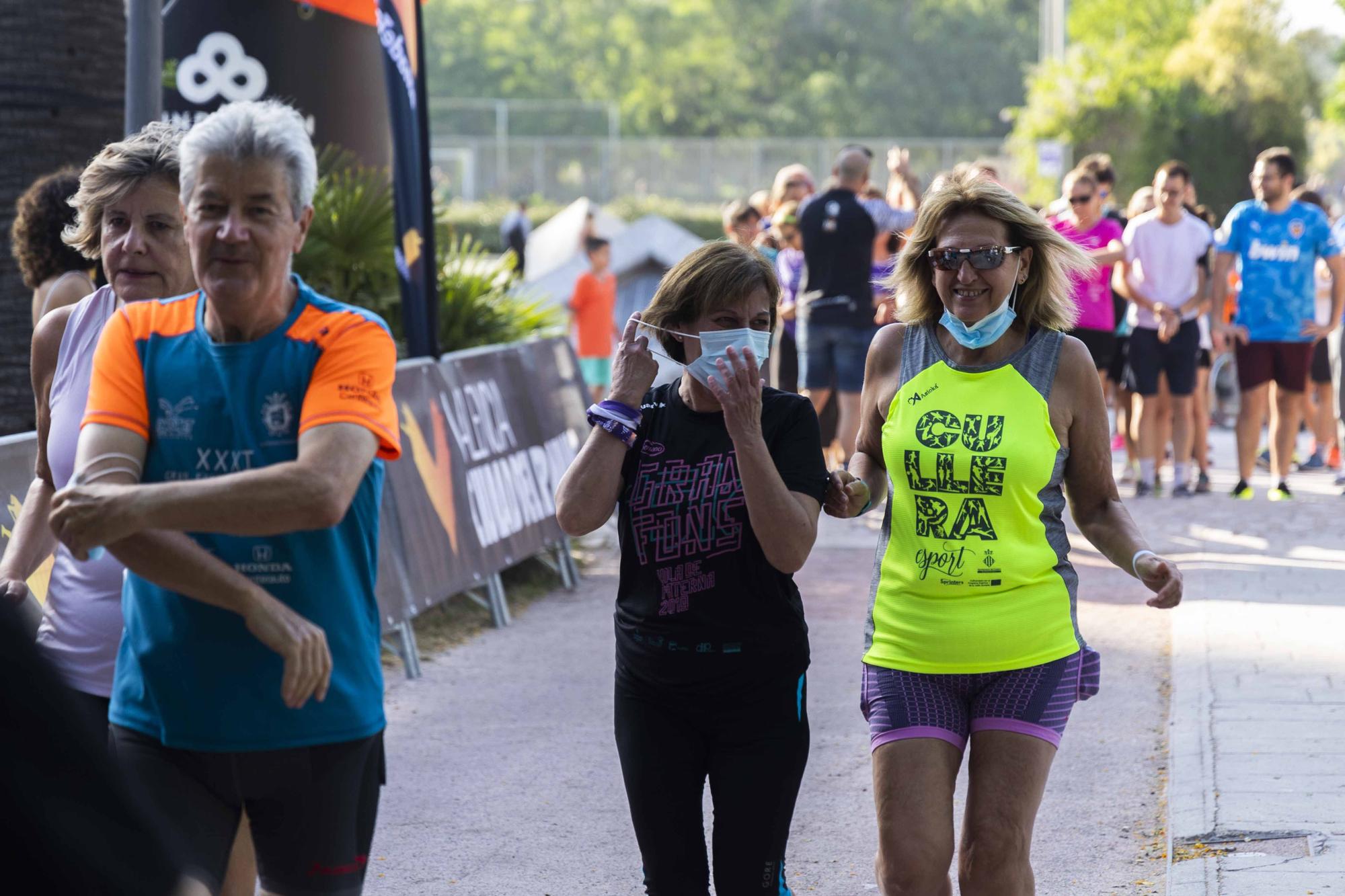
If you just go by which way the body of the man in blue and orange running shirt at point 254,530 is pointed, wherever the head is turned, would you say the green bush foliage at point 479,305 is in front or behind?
behind

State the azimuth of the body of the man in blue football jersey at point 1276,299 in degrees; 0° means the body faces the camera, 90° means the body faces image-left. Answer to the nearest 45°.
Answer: approximately 0°

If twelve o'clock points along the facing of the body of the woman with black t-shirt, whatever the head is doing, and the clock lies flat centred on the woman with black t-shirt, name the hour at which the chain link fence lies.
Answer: The chain link fence is roughly at 6 o'clock from the woman with black t-shirt.

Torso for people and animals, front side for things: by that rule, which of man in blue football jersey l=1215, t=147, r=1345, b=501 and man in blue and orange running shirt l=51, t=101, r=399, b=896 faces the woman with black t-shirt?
man in blue football jersey l=1215, t=147, r=1345, b=501

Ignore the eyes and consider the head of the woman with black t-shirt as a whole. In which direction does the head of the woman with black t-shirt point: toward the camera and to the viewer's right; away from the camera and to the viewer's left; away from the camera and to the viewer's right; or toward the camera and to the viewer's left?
toward the camera and to the viewer's right

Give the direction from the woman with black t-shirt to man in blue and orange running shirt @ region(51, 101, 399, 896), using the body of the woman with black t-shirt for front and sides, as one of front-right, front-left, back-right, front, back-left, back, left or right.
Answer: front-right

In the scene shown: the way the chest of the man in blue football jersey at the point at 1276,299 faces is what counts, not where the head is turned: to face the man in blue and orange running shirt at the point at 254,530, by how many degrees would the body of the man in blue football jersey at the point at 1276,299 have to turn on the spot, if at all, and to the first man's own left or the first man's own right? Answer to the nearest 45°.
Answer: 0° — they already face them

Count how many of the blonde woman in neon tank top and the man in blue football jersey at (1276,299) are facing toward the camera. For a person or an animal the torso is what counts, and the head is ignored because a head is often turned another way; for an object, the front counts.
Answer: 2
